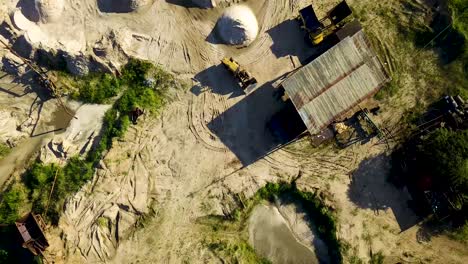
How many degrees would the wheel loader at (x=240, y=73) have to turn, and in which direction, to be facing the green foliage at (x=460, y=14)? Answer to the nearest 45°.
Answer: approximately 45° to its left

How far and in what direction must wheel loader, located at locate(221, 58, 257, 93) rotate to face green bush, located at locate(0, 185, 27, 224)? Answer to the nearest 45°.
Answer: approximately 135° to its right

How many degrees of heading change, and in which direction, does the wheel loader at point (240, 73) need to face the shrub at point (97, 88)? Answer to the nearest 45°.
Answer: approximately 135° to its right

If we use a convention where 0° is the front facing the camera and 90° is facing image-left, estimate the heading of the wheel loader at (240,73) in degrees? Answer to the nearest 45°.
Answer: approximately 315°
